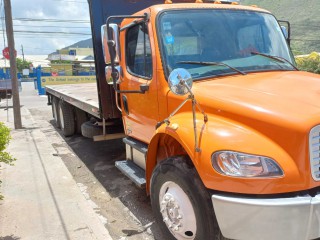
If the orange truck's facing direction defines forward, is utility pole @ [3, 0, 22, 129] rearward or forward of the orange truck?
rearward

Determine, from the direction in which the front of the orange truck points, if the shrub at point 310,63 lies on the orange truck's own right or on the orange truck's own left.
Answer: on the orange truck's own left

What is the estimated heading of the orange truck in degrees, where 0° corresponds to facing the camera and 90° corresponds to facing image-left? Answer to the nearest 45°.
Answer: approximately 315°
